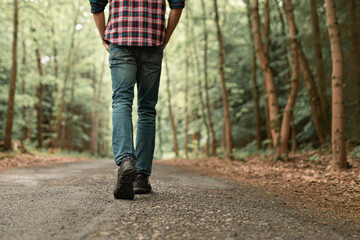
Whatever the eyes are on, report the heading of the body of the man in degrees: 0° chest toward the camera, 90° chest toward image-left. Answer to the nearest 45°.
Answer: approximately 180°
